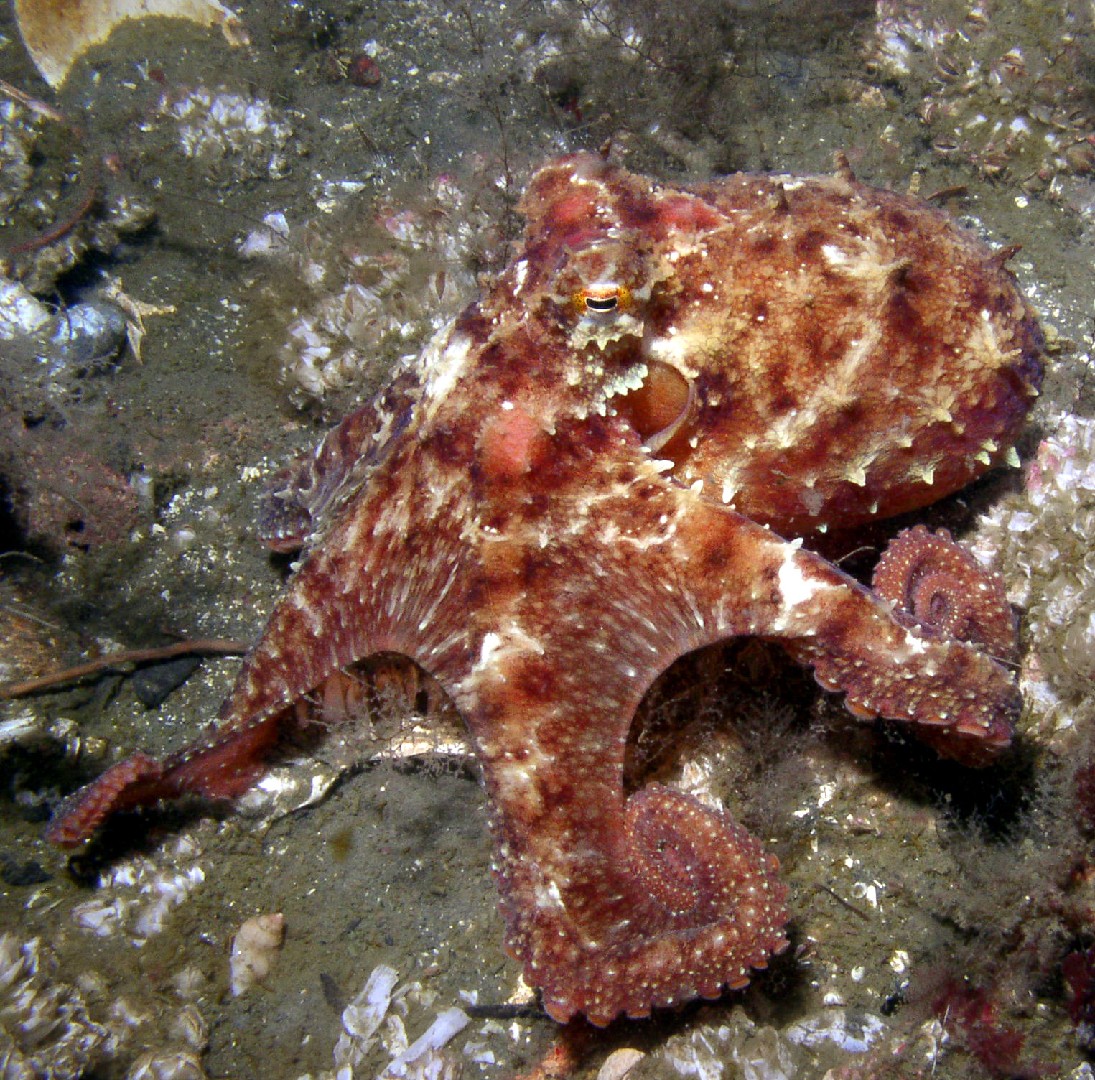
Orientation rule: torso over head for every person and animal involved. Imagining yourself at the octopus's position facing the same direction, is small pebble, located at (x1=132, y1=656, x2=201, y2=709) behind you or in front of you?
in front

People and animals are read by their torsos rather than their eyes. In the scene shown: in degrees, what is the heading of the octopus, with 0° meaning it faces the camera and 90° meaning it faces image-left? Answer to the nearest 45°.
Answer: approximately 90°

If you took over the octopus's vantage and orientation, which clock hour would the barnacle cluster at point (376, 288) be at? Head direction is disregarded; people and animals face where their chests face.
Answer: The barnacle cluster is roughly at 2 o'clock from the octopus.

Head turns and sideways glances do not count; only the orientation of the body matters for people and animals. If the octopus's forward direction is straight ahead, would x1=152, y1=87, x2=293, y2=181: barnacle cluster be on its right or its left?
on its right
